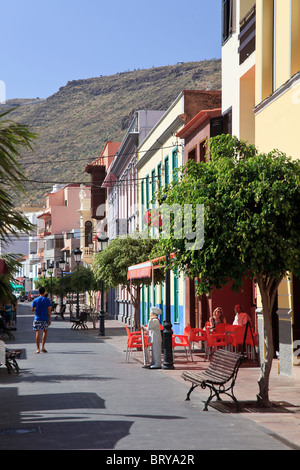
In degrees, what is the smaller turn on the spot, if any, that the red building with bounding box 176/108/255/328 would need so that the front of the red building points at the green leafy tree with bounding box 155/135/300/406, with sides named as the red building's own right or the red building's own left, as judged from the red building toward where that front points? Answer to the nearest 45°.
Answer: approximately 45° to the red building's own left

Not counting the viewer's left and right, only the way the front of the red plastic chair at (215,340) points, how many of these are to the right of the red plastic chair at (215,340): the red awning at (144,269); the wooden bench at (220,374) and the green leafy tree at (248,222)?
2

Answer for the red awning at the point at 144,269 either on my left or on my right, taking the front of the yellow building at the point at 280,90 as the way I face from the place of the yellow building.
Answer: on my right

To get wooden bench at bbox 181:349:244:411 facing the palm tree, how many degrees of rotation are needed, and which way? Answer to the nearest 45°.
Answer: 0° — it already faces it

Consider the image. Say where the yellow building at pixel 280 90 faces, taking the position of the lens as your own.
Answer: facing the viewer and to the left of the viewer

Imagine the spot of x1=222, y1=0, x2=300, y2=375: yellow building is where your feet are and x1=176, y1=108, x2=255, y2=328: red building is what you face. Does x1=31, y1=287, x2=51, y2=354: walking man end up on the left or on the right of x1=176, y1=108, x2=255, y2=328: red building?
left

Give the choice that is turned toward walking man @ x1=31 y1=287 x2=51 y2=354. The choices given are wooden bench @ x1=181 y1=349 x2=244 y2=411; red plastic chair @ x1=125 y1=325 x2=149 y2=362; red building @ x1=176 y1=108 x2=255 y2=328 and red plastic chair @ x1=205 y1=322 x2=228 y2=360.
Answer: the red building

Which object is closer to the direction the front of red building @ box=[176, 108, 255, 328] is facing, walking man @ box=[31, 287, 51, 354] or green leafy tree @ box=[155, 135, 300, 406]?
the walking man

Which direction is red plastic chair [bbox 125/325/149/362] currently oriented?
to the viewer's right

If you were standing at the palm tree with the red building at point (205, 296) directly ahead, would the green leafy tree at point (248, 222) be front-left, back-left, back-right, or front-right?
front-right

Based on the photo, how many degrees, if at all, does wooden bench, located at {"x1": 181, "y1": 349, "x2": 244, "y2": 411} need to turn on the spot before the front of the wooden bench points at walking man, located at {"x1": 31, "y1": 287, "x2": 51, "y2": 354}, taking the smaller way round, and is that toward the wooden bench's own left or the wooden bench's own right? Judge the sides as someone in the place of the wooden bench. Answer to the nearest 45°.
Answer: approximately 90° to the wooden bench's own right

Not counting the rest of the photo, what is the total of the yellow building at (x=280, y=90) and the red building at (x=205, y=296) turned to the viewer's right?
0

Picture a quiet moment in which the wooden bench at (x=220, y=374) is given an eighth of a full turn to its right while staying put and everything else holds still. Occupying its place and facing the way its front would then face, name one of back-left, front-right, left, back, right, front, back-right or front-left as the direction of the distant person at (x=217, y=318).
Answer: right

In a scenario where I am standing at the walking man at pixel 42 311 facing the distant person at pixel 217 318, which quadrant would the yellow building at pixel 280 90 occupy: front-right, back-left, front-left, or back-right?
front-right
